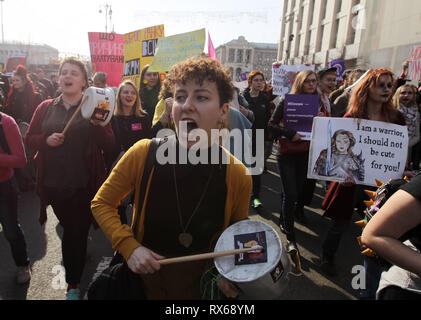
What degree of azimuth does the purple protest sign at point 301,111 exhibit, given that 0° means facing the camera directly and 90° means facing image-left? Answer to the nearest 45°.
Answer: approximately 0°
